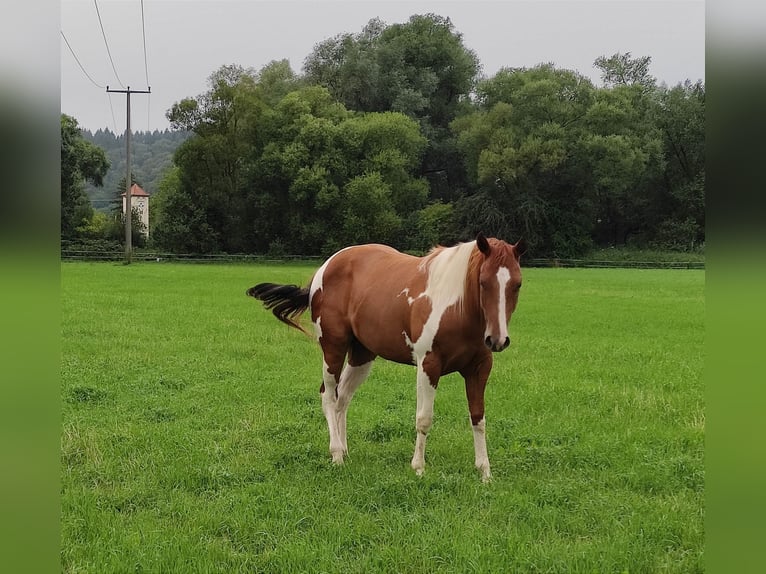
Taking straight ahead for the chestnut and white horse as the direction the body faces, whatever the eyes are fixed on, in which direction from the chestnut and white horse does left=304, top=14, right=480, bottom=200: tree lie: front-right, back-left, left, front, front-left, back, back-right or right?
back-left

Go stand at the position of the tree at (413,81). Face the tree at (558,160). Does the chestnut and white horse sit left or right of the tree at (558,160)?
right

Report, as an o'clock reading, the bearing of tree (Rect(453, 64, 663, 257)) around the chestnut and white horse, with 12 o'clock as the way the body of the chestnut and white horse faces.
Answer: The tree is roughly at 8 o'clock from the chestnut and white horse.
